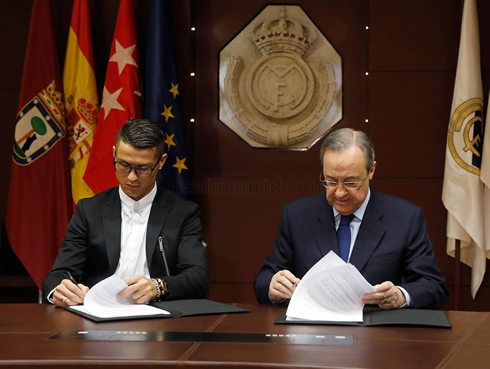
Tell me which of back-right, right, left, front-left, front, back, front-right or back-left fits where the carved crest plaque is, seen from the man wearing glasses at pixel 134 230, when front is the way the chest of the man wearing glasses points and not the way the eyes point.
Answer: back-left

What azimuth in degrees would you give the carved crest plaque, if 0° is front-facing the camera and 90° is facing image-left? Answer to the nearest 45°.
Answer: approximately 0°

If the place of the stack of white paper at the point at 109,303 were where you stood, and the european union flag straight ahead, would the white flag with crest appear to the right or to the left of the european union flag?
right

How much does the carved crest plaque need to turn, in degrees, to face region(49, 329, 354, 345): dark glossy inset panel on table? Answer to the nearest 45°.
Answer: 0° — it already faces it

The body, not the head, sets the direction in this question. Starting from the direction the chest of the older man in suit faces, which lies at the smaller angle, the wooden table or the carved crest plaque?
the wooden table

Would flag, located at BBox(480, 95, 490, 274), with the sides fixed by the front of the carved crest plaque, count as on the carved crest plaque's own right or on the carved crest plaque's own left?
on the carved crest plaque's own left

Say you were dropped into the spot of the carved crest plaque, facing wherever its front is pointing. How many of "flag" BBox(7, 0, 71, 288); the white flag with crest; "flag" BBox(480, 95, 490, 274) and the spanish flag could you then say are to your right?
2

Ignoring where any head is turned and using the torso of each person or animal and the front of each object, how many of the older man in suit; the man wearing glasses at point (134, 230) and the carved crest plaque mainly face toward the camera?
3

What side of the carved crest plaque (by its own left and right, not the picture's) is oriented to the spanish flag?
right

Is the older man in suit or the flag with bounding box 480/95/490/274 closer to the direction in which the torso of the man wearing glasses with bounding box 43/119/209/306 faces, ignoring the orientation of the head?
the older man in suit

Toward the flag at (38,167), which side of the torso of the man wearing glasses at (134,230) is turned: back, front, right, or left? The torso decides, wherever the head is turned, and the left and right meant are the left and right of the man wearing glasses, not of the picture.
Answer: back

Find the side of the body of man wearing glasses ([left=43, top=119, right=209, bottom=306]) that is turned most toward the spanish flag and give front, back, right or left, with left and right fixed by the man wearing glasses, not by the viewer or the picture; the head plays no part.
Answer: back

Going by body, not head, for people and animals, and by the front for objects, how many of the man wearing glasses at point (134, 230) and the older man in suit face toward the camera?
2
